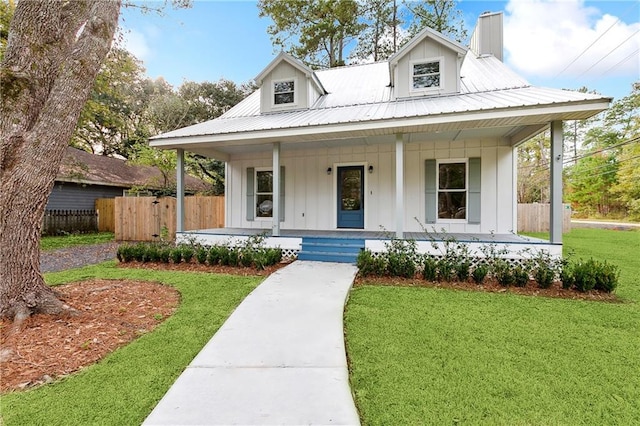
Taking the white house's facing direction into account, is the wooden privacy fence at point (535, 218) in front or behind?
behind

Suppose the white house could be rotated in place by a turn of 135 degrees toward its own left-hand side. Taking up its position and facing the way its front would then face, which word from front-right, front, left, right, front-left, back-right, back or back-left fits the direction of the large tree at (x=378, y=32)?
front-left

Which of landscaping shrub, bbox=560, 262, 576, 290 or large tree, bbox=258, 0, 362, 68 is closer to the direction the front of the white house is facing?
the landscaping shrub

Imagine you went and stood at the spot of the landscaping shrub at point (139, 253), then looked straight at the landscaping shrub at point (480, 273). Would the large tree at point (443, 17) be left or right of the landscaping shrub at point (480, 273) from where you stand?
left

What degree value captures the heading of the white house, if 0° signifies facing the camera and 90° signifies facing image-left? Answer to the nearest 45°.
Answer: approximately 0°

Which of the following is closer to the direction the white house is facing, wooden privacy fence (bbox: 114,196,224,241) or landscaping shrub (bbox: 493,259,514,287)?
the landscaping shrub

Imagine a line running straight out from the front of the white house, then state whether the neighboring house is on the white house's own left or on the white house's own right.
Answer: on the white house's own right

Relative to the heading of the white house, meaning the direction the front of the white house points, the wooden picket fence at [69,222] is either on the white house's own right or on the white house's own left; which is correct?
on the white house's own right

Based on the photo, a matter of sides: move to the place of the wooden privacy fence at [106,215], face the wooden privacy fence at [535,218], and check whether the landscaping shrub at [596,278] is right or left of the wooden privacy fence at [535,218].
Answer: right

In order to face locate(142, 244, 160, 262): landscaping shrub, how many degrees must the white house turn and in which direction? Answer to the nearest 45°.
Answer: approximately 90° to its right

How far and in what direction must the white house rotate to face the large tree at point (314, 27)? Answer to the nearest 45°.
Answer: approximately 135° to its right

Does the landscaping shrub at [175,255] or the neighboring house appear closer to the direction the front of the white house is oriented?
the landscaping shrub
